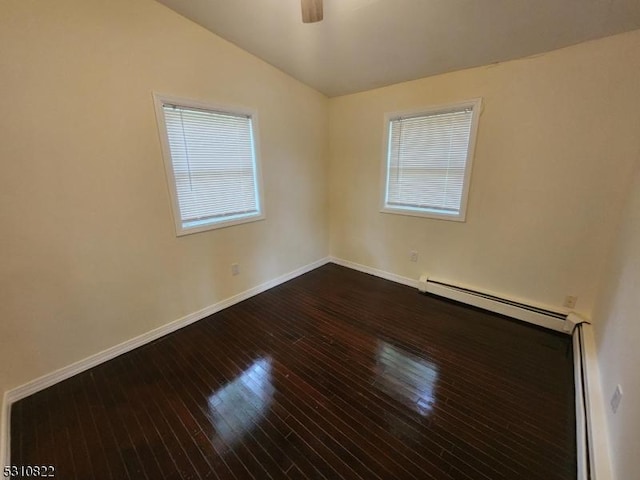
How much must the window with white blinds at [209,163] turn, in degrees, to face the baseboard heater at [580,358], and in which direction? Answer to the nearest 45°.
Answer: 0° — it already faces it

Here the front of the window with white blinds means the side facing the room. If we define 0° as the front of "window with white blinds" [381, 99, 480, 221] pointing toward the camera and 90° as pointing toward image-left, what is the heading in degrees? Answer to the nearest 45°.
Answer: approximately 45°

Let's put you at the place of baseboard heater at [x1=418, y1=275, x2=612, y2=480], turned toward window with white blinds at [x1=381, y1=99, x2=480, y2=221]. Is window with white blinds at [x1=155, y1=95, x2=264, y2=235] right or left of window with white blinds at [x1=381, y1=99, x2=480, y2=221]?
left

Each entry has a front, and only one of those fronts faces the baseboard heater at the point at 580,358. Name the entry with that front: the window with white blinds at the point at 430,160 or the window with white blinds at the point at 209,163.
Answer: the window with white blinds at the point at 209,163

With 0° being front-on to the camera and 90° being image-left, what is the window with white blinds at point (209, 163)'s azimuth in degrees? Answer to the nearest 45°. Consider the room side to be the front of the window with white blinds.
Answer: approximately 315°

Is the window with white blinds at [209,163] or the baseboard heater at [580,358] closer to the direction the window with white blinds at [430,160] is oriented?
the window with white blinds

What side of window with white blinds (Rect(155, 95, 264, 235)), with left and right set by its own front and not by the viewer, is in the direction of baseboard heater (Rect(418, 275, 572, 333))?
front

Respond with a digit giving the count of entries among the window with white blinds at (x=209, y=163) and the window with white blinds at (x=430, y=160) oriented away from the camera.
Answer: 0

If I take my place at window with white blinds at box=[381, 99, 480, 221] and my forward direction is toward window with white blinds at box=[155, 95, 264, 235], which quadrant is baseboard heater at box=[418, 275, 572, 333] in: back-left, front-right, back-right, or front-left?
back-left
